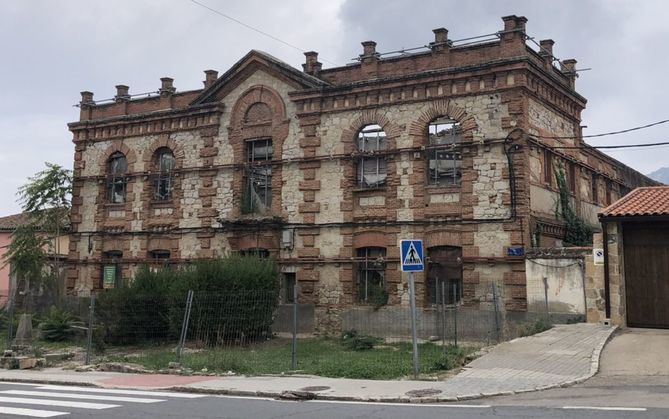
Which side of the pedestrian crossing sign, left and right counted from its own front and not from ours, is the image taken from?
front

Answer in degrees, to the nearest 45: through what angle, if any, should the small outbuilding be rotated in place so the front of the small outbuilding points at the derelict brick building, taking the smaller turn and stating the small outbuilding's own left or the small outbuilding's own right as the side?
approximately 90° to the small outbuilding's own right

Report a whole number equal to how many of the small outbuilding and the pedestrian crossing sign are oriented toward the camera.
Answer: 2

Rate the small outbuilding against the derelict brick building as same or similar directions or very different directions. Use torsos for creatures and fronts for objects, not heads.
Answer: same or similar directions

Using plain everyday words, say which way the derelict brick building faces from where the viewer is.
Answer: facing the viewer and to the left of the viewer

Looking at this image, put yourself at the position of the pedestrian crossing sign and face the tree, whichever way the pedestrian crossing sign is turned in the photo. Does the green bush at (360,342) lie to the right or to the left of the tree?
right

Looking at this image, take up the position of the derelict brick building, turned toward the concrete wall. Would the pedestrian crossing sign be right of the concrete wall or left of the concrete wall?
right

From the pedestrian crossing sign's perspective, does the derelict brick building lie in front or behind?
behind

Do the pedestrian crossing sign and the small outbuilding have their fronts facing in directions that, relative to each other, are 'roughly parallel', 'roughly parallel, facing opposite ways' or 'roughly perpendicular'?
roughly parallel

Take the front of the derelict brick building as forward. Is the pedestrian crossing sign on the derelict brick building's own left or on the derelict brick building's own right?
on the derelict brick building's own left

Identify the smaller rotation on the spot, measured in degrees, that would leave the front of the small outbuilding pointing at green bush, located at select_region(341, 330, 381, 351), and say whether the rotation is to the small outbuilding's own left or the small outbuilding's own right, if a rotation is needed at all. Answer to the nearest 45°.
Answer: approximately 90° to the small outbuilding's own right
